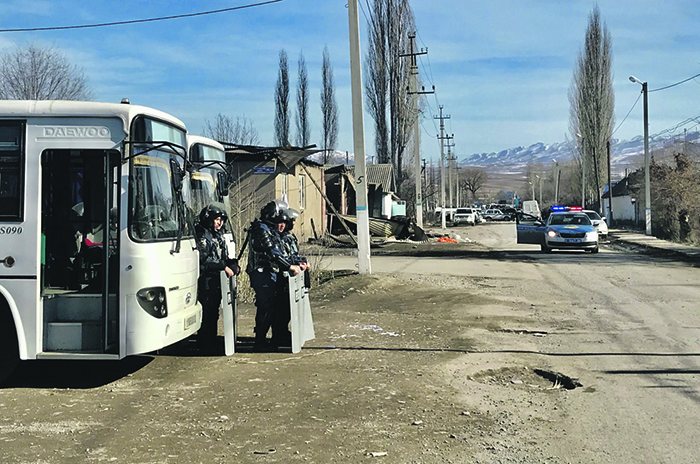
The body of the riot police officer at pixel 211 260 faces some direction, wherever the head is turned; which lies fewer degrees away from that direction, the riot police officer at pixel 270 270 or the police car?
the riot police officer

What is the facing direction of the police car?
toward the camera

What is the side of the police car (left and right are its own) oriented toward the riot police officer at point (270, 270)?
front

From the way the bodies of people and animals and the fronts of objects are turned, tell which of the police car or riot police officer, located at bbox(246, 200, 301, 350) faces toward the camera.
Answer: the police car

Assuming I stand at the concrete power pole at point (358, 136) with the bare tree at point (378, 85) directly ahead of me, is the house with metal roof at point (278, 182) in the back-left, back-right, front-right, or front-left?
front-left

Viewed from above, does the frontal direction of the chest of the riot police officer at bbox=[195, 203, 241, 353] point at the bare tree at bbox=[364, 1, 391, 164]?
no

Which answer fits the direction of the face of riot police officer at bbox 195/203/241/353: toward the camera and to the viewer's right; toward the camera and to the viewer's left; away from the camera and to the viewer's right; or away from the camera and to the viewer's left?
toward the camera and to the viewer's right

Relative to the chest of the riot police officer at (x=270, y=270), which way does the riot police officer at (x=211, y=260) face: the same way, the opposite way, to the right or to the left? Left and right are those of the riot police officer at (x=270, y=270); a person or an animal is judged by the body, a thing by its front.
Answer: the same way

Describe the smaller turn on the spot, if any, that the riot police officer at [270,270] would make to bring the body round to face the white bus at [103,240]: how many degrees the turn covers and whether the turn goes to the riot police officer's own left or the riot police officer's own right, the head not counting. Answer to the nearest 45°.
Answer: approximately 135° to the riot police officer's own right

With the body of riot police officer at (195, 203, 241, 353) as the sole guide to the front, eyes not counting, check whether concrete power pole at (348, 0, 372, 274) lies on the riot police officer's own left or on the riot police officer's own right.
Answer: on the riot police officer's own left

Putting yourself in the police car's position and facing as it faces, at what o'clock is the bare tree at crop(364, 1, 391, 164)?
The bare tree is roughly at 5 o'clock from the police car.
